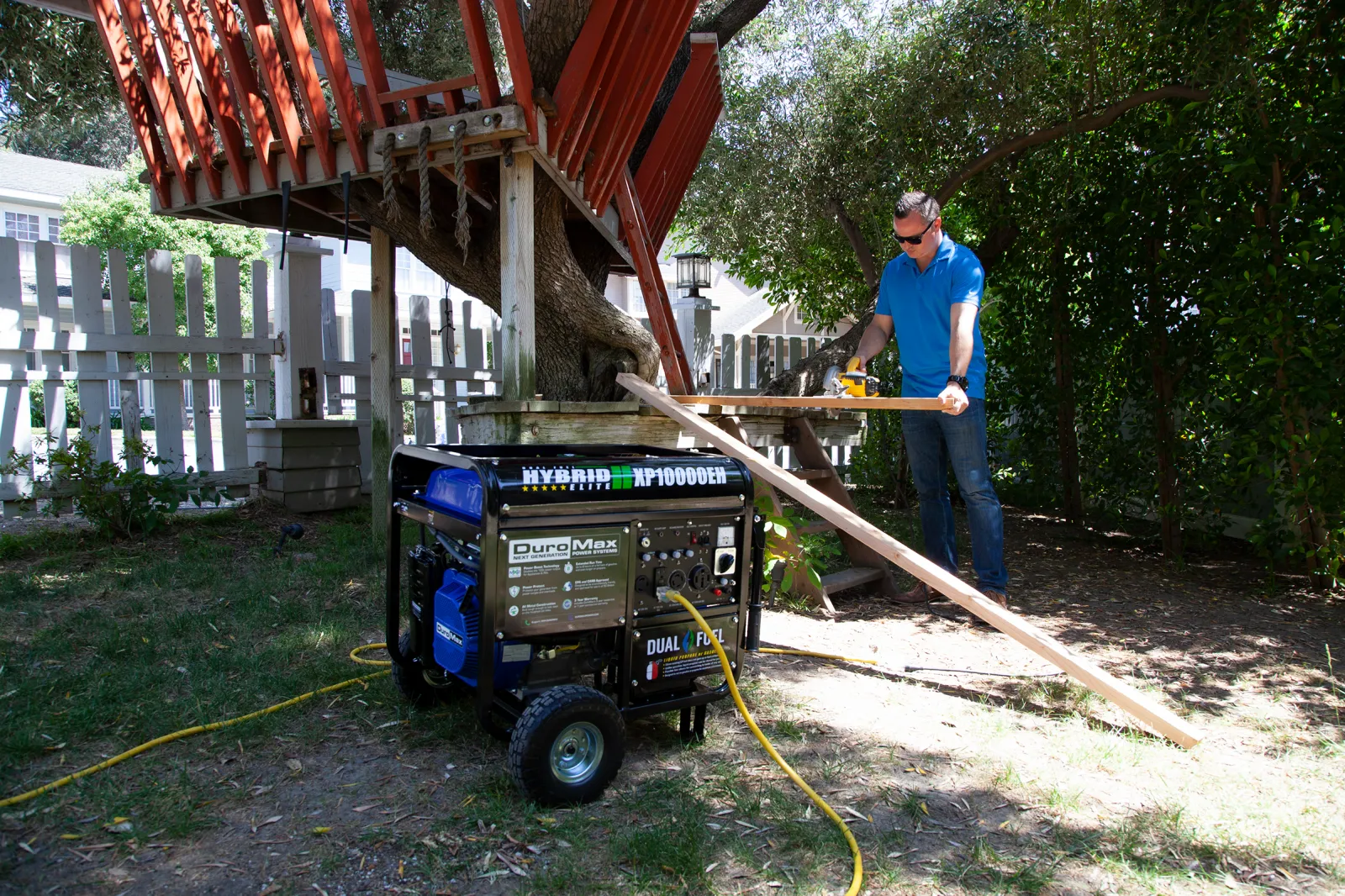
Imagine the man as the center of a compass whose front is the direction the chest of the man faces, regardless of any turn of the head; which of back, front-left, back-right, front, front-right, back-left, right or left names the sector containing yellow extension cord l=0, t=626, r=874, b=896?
front

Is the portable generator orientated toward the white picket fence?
no

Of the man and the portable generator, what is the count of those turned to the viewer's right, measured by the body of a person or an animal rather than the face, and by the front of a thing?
0

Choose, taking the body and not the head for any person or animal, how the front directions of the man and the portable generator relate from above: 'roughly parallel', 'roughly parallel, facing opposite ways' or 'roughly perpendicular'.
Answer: roughly perpendicular

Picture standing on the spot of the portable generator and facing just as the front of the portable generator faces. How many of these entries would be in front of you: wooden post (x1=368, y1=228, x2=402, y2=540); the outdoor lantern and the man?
0

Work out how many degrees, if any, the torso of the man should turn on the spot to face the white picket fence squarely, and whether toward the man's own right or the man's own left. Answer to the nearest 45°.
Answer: approximately 45° to the man's own right

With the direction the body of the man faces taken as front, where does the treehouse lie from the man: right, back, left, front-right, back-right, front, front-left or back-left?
front-right

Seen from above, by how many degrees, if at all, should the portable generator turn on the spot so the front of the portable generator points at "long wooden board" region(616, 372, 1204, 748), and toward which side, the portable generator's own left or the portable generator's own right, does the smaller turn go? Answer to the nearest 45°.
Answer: approximately 90° to the portable generator's own left

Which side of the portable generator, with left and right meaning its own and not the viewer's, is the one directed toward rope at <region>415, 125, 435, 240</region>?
back

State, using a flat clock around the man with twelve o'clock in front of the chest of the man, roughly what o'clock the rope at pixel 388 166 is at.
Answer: The rope is roughly at 1 o'clock from the man.

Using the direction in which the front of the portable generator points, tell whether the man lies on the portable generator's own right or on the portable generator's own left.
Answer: on the portable generator's own left

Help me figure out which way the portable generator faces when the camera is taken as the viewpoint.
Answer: facing the viewer

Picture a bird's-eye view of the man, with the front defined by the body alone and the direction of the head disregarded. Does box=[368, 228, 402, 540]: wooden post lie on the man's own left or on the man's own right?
on the man's own right

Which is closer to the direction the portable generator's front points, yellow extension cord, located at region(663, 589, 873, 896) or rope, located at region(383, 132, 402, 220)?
the yellow extension cord

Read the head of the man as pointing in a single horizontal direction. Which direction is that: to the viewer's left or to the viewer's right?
to the viewer's left

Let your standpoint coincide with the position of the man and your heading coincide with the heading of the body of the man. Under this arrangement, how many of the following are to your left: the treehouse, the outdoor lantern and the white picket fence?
0
